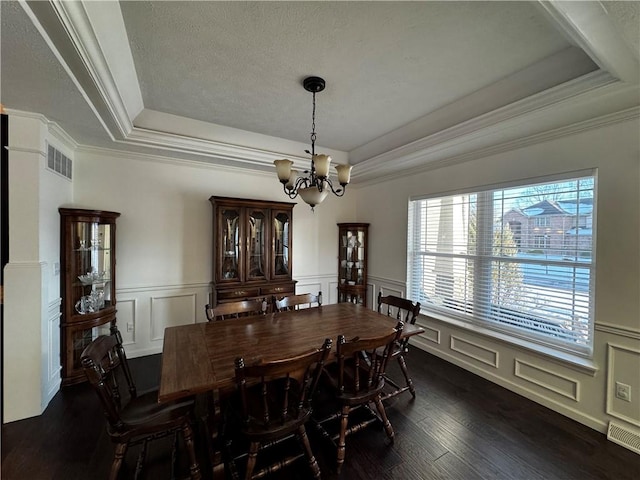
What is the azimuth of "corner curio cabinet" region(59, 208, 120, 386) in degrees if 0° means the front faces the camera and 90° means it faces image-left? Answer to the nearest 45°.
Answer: approximately 315°

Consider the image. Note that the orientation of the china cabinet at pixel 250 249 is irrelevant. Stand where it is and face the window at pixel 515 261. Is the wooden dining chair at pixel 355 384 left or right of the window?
right

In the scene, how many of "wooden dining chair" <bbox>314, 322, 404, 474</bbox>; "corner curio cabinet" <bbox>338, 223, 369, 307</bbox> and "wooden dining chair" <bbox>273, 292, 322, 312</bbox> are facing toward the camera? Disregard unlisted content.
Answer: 2

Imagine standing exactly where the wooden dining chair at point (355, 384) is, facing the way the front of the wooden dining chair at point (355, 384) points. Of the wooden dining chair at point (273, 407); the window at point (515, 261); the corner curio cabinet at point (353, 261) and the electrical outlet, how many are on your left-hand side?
1

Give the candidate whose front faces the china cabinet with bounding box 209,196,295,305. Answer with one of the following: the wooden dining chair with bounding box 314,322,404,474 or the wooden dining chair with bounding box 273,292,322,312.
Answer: the wooden dining chair with bounding box 314,322,404,474

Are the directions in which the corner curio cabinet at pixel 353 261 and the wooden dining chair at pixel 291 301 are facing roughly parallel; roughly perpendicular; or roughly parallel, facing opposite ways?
roughly parallel

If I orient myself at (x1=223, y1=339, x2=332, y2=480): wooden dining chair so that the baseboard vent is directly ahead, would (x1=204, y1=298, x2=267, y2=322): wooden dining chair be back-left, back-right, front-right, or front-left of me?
back-left

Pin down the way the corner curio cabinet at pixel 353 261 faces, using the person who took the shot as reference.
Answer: facing the viewer

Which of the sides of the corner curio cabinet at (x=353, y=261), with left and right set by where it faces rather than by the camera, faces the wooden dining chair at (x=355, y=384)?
front

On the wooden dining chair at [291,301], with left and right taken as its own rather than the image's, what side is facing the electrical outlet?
left

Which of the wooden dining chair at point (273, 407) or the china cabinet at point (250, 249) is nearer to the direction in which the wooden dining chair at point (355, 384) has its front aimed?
the china cabinet

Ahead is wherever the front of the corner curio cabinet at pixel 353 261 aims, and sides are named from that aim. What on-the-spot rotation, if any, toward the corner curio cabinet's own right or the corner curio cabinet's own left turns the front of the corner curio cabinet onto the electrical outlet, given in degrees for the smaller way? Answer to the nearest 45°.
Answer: approximately 45° to the corner curio cabinet's own left

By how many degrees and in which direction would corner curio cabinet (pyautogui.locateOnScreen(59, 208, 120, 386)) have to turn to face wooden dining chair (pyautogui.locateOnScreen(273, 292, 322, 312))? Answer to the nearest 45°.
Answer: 0° — it already faces it

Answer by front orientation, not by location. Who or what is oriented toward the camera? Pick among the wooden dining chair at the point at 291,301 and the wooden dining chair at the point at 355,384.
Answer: the wooden dining chair at the point at 291,301

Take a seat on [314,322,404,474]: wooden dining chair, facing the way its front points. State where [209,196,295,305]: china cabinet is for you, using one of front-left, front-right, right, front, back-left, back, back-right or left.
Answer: front

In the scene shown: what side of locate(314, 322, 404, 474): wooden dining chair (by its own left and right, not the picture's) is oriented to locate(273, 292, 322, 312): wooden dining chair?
front

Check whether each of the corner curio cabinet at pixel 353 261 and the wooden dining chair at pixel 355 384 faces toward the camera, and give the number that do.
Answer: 1

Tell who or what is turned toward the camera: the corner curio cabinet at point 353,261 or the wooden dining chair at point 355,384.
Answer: the corner curio cabinet

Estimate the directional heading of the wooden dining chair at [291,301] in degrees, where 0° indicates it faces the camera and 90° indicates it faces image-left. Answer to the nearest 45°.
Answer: approximately 0°

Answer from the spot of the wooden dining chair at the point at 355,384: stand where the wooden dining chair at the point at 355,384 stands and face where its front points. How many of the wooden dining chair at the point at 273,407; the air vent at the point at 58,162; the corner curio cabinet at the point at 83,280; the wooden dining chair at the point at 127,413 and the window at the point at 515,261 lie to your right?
1
